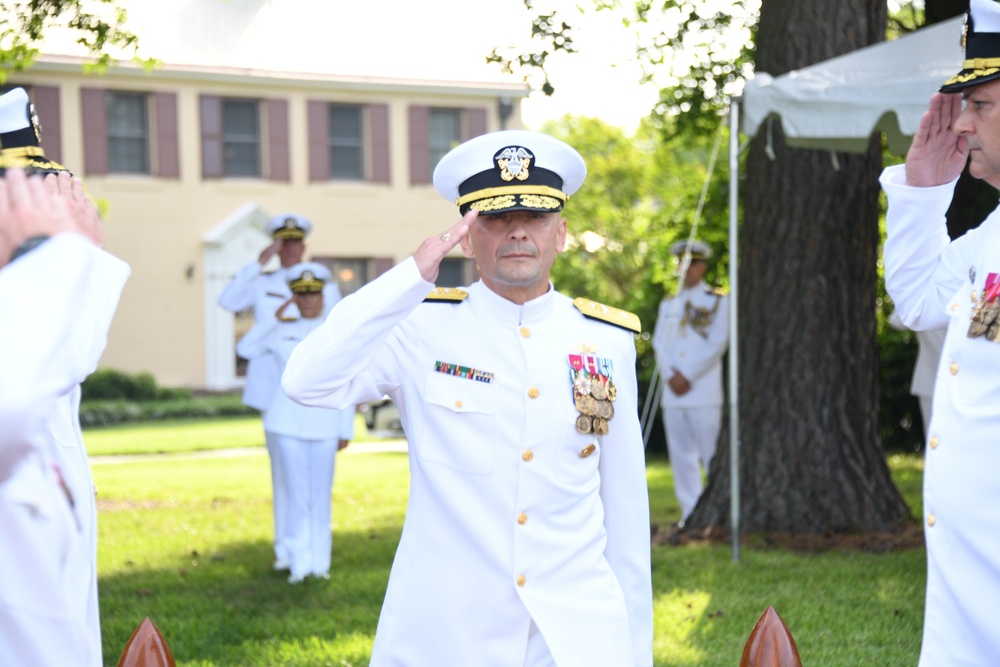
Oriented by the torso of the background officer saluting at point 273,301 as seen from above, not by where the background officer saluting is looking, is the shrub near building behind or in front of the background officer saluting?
behind

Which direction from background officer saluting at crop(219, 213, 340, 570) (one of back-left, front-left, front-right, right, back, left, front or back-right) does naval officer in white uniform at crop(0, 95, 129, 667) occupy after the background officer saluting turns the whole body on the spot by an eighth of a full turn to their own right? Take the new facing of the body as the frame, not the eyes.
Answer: front-left

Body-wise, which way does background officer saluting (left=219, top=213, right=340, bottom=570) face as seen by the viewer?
toward the camera

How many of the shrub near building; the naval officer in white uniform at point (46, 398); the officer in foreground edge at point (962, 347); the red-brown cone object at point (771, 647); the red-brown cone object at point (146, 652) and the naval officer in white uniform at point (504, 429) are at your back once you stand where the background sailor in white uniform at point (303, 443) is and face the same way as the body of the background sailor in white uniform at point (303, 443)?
1

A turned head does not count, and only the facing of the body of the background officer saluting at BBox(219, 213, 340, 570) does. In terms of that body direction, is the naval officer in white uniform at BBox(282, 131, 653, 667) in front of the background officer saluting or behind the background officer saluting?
in front

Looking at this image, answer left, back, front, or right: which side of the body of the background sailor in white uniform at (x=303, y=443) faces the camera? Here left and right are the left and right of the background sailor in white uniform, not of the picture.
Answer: front

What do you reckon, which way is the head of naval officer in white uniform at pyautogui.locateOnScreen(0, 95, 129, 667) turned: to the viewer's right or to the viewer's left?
to the viewer's right

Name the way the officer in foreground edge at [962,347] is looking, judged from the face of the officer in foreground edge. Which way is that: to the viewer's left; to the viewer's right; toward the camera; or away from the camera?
to the viewer's left

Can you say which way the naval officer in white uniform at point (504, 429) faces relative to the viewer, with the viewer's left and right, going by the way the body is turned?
facing the viewer

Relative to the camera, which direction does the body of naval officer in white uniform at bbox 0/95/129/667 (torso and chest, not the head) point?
to the viewer's right
